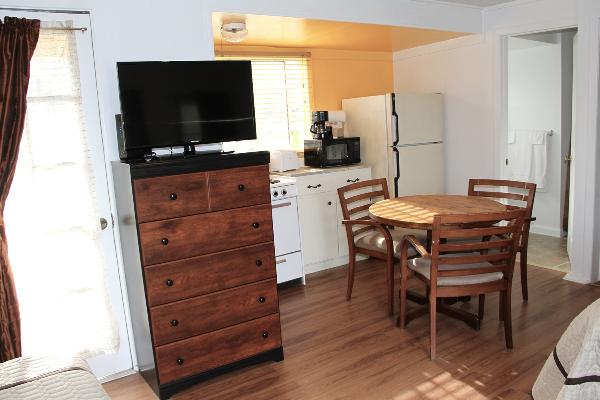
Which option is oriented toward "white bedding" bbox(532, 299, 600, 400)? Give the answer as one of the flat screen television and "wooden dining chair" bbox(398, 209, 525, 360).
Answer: the flat screen television

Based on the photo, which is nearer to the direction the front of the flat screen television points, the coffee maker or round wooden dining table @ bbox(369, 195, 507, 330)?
the round wooden dining table

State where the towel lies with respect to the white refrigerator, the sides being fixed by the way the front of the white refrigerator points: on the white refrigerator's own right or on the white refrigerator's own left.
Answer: on the white refrigerator's own left

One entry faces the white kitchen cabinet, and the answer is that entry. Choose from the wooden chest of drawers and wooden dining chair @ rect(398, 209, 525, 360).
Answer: the wooden dining chair

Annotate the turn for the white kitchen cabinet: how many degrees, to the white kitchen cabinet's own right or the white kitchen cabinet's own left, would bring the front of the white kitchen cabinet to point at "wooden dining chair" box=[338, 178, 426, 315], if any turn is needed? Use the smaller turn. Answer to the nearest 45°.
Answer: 0° — it already faces it

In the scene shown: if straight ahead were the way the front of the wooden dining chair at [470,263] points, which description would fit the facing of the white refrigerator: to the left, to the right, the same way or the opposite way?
the opposite way

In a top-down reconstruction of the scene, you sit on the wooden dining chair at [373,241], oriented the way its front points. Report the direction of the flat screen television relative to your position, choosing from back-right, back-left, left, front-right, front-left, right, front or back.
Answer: right

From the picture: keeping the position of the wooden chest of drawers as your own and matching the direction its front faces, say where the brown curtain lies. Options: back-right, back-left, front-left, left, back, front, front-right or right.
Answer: back-right

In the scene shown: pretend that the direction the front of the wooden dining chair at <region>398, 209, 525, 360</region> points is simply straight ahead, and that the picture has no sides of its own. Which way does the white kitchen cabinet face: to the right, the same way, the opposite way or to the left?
the opposite way

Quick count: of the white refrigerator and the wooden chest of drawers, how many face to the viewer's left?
0

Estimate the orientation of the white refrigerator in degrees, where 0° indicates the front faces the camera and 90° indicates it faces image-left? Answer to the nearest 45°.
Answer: approximately 315°

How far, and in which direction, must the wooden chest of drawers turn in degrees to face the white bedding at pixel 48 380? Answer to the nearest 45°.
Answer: approximately 90° to its right

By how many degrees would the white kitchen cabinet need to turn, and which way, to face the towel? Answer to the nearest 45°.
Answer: approximately 90° to its left

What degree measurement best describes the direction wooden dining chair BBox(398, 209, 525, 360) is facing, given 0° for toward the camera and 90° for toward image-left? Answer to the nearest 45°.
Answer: approximately 135°
